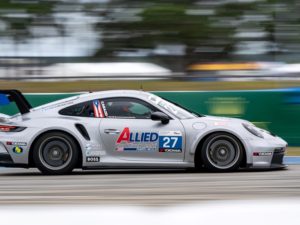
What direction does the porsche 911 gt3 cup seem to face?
to the viewer's right
